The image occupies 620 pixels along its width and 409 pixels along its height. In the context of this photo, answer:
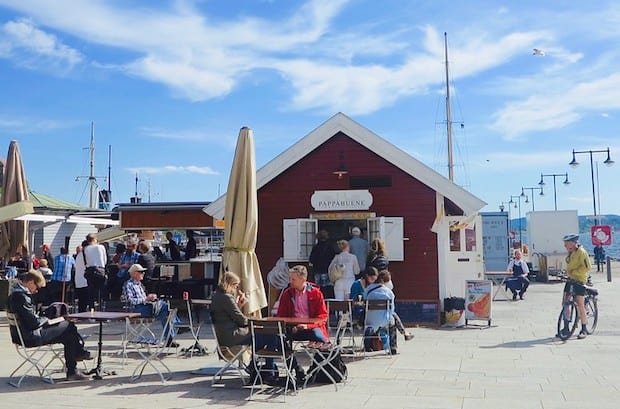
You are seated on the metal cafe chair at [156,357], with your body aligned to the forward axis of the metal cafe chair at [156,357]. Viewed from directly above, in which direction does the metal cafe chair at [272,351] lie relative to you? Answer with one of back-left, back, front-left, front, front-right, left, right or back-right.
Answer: back-left

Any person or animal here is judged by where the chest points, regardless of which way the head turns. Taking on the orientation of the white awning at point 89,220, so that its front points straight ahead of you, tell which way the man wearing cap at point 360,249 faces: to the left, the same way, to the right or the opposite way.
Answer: the opposite way

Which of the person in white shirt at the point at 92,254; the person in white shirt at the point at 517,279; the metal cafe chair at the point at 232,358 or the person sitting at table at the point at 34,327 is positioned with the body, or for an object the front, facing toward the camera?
the person in white shirt at the point at 517,279

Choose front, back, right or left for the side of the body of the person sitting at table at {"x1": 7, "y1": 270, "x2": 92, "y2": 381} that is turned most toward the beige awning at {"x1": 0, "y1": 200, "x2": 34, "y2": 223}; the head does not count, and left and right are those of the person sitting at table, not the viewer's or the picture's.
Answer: left

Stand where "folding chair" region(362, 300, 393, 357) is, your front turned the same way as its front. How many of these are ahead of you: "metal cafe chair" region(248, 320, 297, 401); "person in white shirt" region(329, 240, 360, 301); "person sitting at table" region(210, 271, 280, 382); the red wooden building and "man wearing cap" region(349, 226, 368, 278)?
3

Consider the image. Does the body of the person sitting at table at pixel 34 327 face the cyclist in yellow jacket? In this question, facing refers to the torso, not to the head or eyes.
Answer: yes

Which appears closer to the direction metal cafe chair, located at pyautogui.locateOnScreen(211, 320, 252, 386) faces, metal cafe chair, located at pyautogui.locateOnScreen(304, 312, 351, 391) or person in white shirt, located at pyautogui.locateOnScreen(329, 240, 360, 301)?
the metal cafe chair

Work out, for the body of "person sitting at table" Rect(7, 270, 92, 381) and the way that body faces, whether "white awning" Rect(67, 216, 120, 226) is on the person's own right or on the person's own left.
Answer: on the person's own left

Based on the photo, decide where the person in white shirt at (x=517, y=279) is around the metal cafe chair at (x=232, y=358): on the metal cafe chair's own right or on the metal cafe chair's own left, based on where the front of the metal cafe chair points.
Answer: on the metal cafe chair's own left

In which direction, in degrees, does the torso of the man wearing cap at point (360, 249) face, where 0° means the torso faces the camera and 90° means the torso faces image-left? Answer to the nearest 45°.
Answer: approximately 180°

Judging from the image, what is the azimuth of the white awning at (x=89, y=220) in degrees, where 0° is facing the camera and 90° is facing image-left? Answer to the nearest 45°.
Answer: approximately 0°

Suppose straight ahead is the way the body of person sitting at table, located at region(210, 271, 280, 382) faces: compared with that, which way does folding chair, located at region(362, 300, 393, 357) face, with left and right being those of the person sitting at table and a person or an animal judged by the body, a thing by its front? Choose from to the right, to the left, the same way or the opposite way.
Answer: to the left

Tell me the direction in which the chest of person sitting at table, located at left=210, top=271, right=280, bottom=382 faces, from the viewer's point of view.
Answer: to the viewer's right

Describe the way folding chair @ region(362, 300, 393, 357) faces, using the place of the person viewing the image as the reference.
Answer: facing away from the viewer

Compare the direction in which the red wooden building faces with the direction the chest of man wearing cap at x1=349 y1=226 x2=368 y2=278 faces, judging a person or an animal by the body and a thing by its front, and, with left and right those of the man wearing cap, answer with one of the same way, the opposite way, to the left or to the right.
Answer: the opposite way

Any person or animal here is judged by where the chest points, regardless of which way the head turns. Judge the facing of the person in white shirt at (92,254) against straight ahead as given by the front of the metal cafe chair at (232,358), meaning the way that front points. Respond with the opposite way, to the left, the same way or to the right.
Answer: to the left

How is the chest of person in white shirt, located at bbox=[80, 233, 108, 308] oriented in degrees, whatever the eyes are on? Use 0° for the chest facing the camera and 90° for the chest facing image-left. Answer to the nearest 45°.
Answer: approximately 180°
